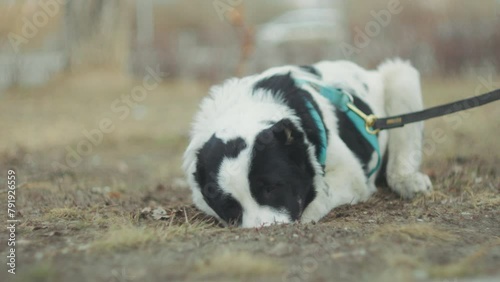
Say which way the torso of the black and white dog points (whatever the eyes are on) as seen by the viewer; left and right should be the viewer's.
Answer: facing the viewer and to the left of the viewer

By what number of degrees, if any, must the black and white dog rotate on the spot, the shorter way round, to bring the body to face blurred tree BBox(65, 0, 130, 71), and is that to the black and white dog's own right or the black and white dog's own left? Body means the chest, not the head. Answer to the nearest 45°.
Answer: approximately 90° to the black and white dog's own right

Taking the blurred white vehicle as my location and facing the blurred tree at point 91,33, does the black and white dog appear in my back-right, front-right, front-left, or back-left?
front-left

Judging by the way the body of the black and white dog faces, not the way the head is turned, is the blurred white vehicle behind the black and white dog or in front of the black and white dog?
behind
